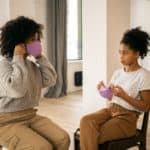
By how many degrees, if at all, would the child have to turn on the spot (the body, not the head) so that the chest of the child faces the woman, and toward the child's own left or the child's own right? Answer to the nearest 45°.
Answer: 0° — they already face them

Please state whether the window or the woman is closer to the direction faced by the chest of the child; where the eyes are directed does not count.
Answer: the woman

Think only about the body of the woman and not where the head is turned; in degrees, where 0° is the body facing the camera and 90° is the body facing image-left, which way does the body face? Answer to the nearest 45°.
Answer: approximately 315°

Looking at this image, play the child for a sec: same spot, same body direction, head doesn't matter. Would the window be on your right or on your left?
on your right

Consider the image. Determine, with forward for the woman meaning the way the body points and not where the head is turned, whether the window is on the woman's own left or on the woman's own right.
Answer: on the woman's own left

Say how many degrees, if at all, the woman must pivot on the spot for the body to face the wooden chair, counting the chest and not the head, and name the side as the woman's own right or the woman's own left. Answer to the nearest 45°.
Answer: approximately 45° to the woman's own left

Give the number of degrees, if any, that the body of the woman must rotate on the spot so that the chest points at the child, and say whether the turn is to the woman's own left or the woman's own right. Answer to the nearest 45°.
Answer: approximately 45° to the woman's own left
